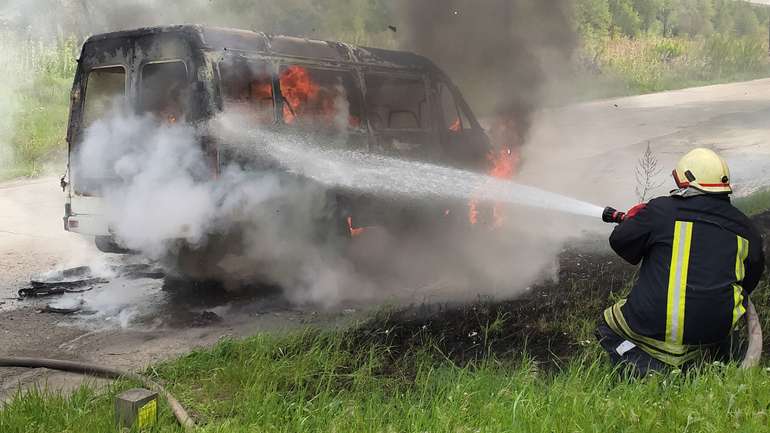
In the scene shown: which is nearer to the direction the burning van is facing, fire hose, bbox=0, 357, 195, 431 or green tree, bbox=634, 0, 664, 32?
the green tree

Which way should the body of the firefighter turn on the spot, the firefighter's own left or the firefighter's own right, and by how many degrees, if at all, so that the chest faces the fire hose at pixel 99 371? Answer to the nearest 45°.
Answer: approximately 45° to the firefighter's own left

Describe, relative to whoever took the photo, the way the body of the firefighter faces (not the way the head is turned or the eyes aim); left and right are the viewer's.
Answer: facing away from the viewer and to the left of the viewer

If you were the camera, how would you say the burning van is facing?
facing away from the viewer and to the right of the viewer

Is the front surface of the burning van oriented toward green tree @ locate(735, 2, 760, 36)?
yes

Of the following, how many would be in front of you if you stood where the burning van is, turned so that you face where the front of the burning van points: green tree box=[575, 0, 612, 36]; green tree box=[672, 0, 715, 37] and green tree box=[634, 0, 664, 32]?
3

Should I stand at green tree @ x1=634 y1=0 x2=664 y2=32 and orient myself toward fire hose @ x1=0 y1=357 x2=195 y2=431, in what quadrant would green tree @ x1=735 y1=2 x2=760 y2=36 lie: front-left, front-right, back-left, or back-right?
back-left

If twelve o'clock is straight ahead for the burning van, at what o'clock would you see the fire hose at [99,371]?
The fire hose is roughly at 5 o'clock from the burning van.

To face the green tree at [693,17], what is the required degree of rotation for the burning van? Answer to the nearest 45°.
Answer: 0° — it already faces it

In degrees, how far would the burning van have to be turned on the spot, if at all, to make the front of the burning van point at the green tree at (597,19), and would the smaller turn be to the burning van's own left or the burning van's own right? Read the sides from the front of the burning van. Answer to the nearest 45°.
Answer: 0° — it already faces it

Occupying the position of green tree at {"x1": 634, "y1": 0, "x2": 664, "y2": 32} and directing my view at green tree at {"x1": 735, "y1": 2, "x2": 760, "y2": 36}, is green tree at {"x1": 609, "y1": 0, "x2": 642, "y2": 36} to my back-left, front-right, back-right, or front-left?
back-right

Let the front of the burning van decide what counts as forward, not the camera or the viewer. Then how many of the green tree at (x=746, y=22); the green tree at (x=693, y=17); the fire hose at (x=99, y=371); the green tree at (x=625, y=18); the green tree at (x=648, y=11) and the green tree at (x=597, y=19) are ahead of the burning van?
5
